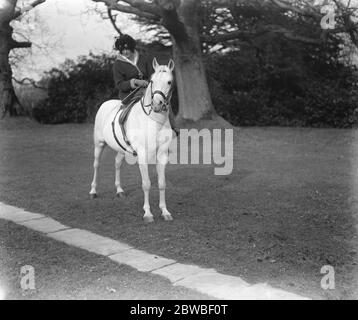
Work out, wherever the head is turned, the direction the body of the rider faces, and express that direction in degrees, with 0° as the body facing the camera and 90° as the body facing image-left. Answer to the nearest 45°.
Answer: approximately 315°

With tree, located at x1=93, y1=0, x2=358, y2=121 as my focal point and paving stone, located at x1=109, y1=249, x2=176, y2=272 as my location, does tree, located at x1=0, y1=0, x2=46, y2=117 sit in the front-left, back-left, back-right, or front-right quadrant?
front-left

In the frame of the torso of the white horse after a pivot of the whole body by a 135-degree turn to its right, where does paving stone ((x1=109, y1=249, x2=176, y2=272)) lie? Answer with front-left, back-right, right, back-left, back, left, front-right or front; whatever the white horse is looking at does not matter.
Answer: left

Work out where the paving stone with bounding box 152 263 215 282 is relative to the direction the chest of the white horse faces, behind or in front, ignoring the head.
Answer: in front

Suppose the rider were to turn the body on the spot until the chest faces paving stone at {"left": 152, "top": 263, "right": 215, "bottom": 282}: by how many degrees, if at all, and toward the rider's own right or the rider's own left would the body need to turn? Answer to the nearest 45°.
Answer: approximately 45° to the rider's own right

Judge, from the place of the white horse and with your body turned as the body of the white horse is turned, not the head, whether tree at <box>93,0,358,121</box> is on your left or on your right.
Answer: on your left

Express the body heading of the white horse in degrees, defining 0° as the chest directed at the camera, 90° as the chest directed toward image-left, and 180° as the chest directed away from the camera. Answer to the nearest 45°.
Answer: approximately 315°
